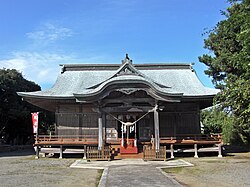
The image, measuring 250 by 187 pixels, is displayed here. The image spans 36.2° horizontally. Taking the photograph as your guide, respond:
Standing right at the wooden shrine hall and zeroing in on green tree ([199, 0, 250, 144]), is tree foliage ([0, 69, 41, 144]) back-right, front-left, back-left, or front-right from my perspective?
back-left

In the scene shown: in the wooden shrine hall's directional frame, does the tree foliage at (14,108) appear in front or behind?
behind

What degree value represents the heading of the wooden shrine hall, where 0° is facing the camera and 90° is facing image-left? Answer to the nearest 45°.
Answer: approximately 0°

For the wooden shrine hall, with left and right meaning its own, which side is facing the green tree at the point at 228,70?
left
